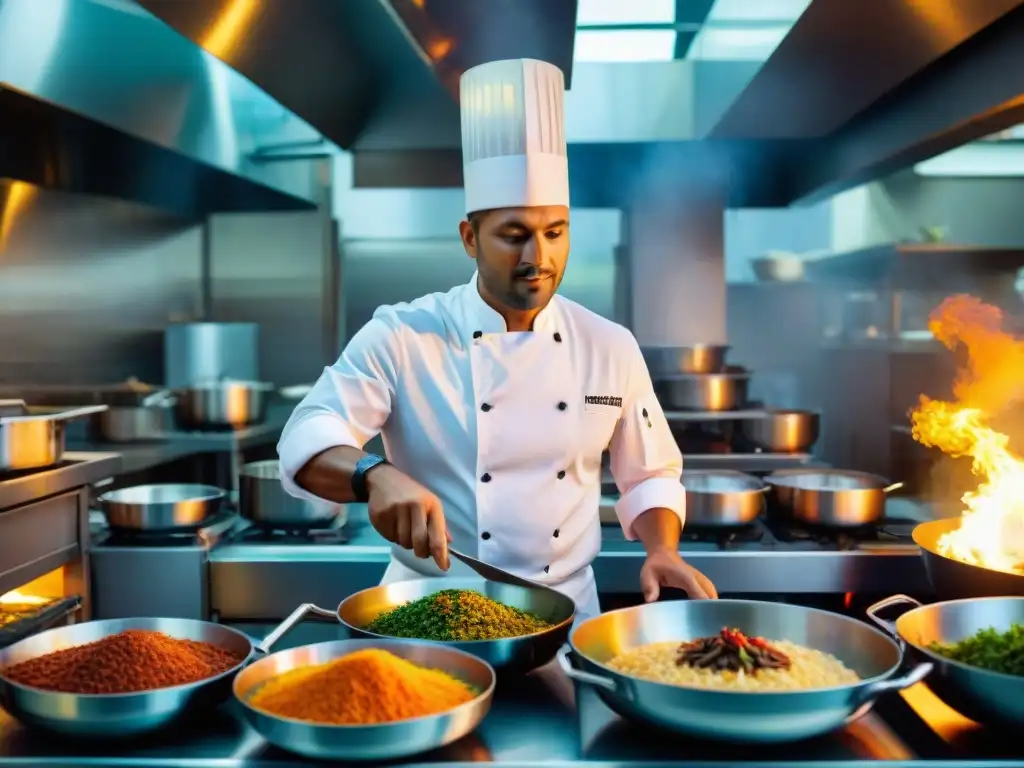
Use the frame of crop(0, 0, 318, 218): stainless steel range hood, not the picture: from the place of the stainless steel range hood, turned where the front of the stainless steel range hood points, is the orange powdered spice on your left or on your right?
on your right

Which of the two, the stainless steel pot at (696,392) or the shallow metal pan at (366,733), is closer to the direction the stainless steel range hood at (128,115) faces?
the stainless steel pot

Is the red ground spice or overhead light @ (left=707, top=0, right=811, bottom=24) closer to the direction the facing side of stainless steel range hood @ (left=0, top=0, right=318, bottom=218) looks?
the overhead light

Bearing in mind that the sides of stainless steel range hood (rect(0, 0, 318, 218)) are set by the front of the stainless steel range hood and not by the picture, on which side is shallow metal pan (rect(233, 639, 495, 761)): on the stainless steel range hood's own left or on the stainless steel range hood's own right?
on the stainless steel range hood's own right

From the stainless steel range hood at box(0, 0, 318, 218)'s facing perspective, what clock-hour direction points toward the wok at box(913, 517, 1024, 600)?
The wok is roughly at 2 o'clock from the stainless steel range hood.

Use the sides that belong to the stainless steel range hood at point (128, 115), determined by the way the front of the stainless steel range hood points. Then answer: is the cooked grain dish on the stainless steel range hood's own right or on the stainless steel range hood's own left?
on the stainless steel range hood's own right

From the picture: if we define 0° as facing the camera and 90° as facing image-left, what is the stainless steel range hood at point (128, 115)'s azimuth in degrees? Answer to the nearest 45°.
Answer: approximately 270°

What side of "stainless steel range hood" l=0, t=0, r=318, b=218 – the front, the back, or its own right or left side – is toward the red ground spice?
right

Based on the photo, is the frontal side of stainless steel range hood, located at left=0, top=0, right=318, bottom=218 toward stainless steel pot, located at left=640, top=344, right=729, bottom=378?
yes

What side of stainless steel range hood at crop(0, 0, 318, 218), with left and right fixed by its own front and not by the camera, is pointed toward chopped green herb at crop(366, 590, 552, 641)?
right

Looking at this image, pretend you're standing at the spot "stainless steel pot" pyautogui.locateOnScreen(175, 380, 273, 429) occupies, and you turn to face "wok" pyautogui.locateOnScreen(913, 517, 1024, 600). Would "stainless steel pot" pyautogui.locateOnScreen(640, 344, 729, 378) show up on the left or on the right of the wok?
left

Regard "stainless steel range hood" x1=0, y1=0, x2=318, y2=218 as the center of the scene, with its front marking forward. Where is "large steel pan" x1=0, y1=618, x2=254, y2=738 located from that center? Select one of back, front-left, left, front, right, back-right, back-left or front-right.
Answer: right

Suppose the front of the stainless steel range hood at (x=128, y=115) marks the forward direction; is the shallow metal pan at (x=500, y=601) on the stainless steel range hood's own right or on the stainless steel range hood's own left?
on the stainless steel range hood's own right

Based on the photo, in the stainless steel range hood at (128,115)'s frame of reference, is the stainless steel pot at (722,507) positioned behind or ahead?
ahead

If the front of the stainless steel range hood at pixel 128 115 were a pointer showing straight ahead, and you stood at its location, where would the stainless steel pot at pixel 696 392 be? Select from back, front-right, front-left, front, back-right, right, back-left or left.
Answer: front

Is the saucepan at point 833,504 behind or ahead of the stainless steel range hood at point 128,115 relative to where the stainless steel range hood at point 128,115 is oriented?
ahead
